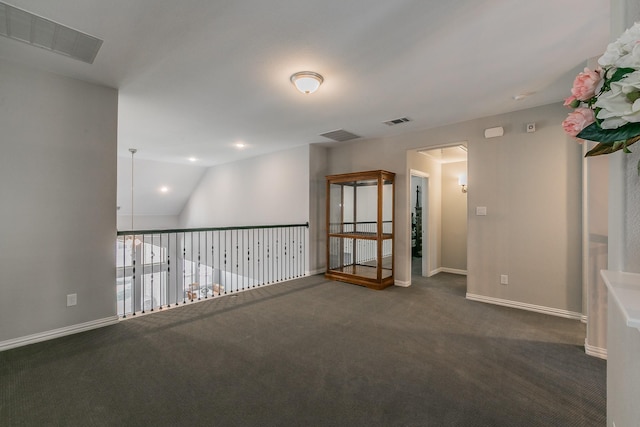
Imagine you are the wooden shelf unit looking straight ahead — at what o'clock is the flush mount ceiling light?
The flush mount ceiling light is roughly at 11 o'clock from the wooden shelf unit.

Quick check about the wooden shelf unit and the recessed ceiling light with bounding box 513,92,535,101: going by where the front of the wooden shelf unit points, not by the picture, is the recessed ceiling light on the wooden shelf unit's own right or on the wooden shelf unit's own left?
on the wooden shelf unit's own left

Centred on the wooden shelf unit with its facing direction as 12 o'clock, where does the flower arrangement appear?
The flower arrangement is roughly at 10 o'clock from the wooden shelf unit.

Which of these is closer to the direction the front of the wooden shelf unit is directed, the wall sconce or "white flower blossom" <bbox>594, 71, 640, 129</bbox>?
the white flower blossom

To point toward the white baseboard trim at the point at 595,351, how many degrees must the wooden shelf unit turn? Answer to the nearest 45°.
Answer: approximately 90° to its left

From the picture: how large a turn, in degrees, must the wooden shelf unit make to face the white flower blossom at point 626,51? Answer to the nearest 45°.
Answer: approximately 45° to its left

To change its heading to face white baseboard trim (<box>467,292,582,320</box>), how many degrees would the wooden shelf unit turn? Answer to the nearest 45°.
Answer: approximately 90° to its left

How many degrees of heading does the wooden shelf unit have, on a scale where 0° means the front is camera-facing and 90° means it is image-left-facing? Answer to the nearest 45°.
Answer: approximately 45°

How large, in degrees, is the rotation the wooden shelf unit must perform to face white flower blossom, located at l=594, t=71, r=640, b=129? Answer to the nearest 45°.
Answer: approximately 45° to its left

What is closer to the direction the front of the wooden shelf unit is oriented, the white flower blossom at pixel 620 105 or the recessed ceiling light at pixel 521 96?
the white flower blossom

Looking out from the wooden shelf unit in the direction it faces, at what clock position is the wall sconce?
The wall sconce is roughly at 7 o'clock from the wooden shelf unit.
